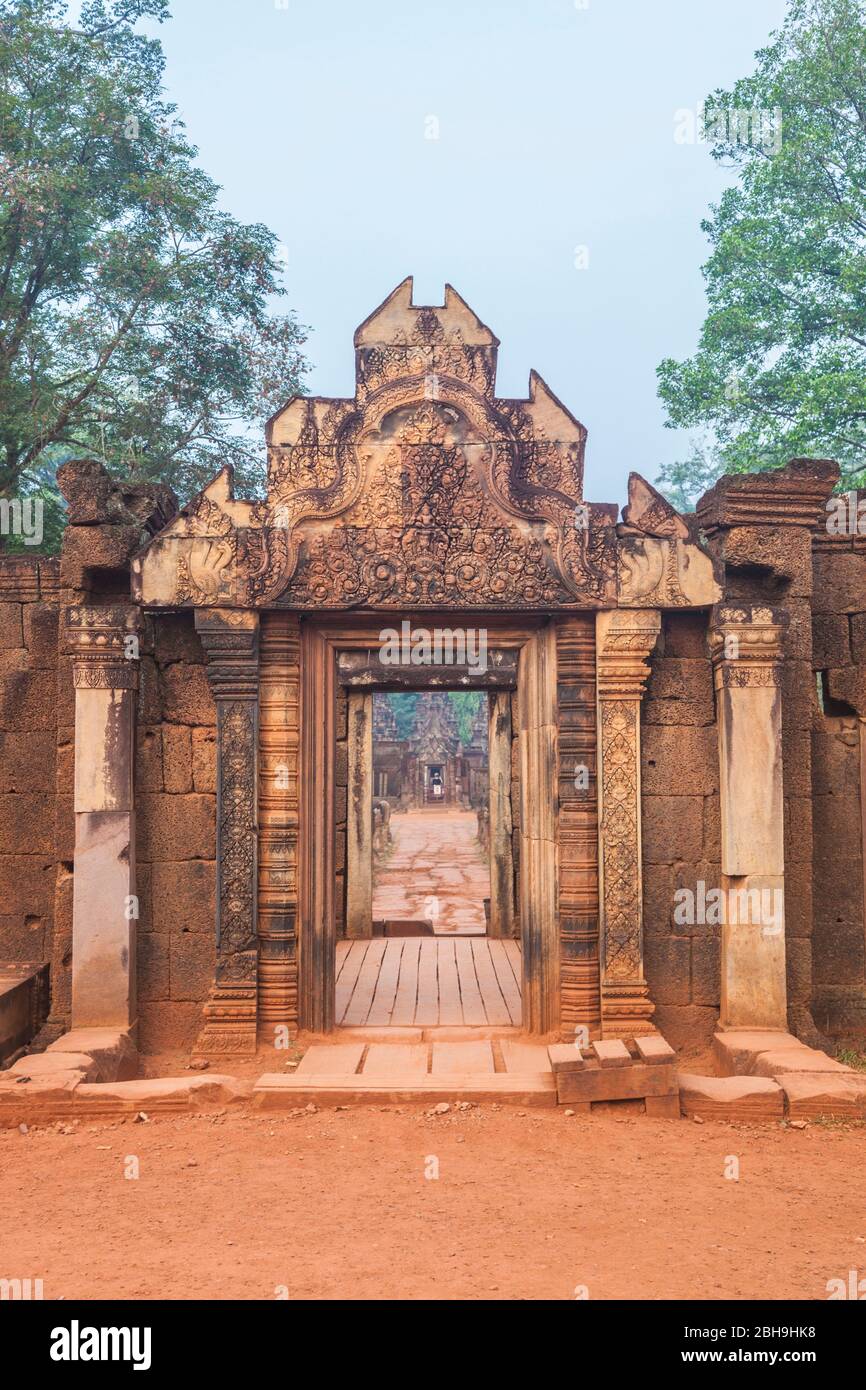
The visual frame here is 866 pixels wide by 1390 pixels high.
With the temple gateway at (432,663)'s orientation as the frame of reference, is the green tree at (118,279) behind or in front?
behind

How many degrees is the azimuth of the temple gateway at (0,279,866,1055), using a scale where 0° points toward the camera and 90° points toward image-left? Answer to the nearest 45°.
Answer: approximately 0°

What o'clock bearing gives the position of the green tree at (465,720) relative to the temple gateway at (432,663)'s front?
The green tree is roughly at 6 o'clock from the temple gateway.

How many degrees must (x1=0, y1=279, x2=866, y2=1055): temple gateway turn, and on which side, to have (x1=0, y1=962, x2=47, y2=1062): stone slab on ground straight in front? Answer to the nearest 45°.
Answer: approximately 90° to its right

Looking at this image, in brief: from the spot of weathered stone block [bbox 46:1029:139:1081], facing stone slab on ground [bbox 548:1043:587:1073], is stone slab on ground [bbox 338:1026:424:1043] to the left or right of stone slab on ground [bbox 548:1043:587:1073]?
left
